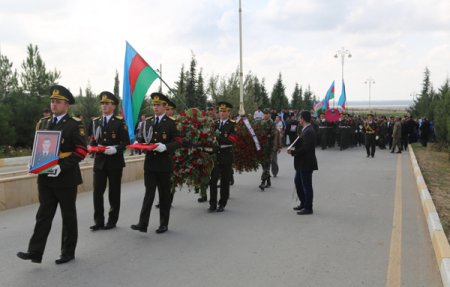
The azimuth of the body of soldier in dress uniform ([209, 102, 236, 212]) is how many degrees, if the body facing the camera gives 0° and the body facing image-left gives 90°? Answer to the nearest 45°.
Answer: approximately 45°

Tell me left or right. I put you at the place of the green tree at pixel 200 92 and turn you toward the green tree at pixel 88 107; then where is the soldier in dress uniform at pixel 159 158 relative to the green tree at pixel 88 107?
left

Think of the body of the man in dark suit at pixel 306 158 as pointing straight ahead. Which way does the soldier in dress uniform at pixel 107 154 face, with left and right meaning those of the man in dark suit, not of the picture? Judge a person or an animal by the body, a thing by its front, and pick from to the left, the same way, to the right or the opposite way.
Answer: to the left

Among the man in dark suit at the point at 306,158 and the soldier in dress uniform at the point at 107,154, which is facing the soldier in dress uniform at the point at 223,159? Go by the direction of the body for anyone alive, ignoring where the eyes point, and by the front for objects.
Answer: the man in dark suit

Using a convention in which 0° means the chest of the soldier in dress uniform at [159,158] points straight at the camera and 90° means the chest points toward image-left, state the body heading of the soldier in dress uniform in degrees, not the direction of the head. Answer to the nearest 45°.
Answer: approximately 45°

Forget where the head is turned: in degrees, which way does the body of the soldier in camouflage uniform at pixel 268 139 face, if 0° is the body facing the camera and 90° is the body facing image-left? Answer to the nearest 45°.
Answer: approximately 45°

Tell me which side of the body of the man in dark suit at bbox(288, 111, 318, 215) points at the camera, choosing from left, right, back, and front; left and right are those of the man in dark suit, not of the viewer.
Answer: left
